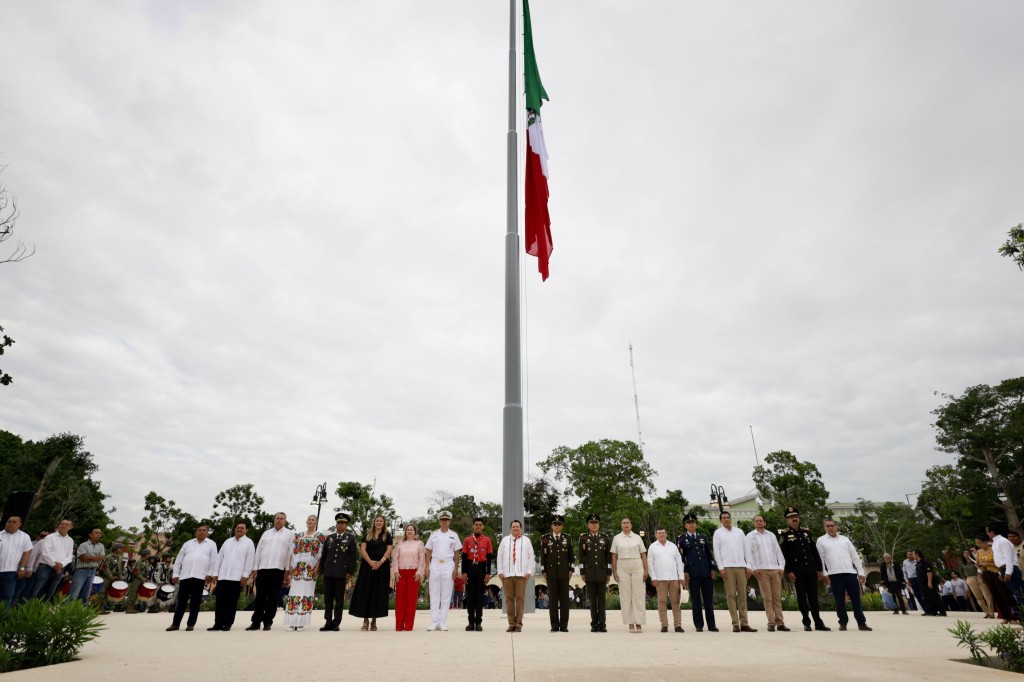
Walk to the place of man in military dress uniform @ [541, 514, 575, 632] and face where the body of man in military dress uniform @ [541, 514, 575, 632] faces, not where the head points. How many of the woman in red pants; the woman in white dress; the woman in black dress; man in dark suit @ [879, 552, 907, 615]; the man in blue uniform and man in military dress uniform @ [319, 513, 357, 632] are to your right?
4

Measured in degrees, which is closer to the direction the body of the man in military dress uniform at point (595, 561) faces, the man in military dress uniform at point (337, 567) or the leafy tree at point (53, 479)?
the man in military dress uniform

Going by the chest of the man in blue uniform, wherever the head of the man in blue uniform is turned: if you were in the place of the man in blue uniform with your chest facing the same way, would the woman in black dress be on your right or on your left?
on your right

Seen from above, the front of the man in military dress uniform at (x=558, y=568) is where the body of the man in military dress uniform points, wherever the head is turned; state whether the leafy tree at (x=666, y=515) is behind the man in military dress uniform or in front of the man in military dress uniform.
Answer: behind

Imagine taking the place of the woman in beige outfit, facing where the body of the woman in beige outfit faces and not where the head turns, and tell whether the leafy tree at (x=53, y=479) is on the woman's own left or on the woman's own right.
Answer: on the woman's own right

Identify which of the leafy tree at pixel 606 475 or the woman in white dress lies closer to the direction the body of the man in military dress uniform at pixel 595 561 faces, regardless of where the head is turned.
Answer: the woman in white dress

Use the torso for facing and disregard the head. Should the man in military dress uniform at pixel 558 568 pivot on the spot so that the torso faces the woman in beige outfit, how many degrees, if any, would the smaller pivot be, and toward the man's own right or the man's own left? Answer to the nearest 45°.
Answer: approximately 90° to the man's own left
